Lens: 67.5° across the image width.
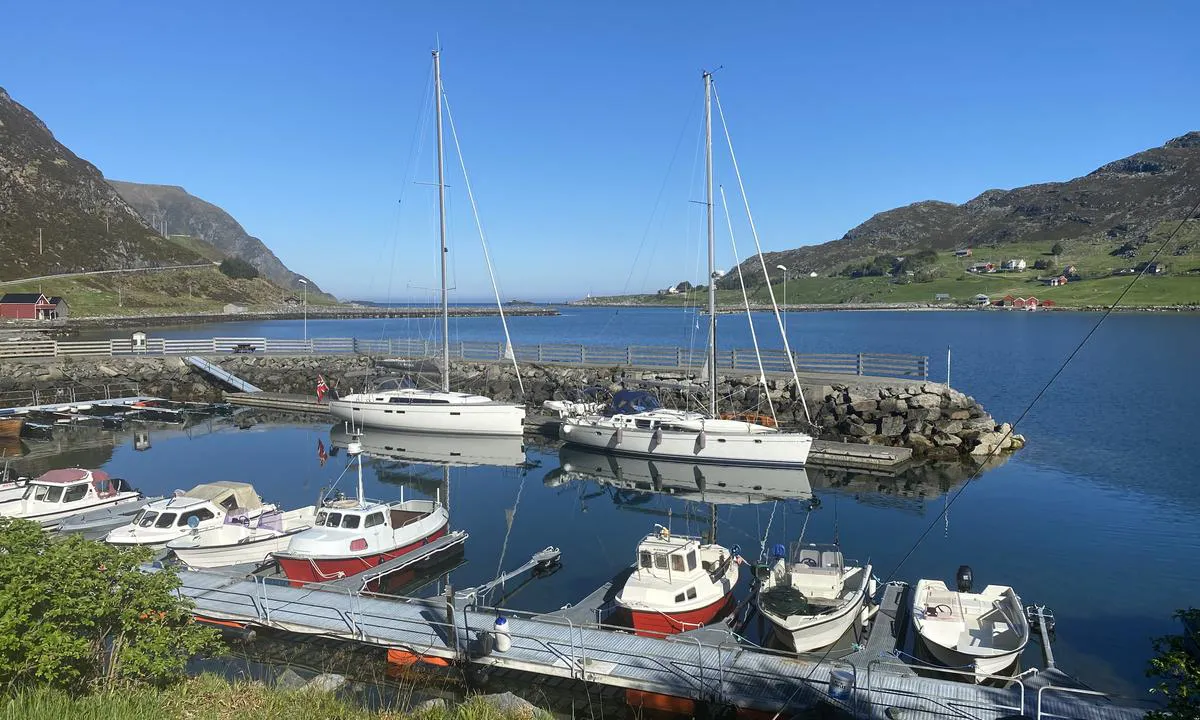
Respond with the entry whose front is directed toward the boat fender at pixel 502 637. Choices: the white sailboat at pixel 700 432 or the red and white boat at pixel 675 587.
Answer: the red and white boat

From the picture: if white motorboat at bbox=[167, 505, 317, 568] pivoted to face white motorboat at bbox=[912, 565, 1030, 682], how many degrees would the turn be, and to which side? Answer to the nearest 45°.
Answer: approximately 90° to its left

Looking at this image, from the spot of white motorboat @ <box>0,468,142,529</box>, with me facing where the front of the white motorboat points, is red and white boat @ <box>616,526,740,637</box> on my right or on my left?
on my left

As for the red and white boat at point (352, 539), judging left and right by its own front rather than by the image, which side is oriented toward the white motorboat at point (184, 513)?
right

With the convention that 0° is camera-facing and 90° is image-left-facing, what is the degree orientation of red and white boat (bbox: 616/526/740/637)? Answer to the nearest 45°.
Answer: approximately 45°

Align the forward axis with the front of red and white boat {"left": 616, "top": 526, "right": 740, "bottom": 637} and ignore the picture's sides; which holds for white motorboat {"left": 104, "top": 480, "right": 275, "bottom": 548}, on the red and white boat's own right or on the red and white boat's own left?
on the red and white boat's own right

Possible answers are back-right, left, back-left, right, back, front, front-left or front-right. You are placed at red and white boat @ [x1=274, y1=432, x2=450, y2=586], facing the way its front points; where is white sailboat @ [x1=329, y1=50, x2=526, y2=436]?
back-right

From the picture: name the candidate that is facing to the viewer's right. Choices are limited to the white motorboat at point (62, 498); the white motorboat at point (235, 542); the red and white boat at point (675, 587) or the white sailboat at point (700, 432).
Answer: the white sailboat

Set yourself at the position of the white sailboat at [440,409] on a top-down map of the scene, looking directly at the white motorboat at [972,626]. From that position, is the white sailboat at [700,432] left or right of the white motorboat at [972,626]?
left

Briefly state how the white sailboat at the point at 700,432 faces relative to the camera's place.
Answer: facing to the right of the viewer
